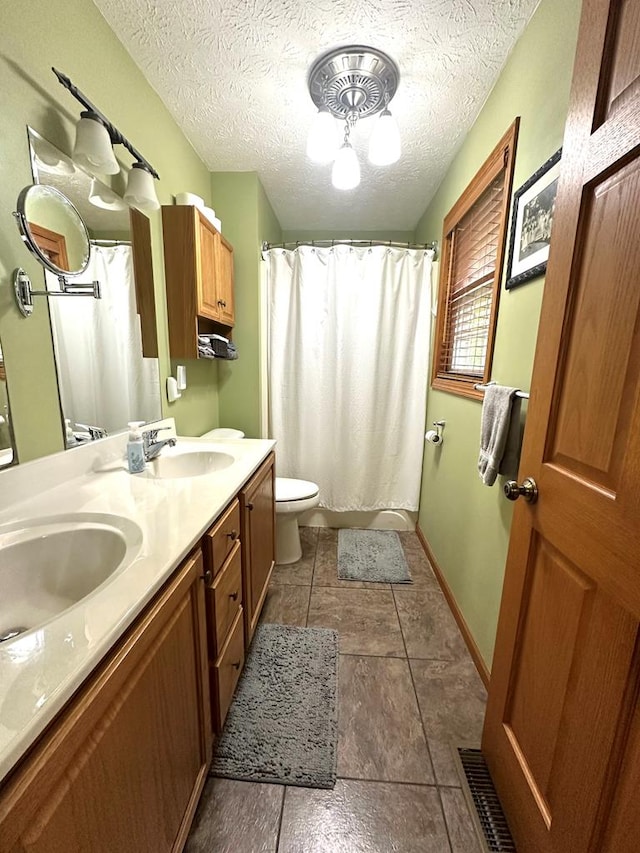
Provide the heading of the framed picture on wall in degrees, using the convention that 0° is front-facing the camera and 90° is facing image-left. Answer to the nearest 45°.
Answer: approximately 45°

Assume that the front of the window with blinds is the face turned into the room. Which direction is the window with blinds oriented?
to the viewer's left

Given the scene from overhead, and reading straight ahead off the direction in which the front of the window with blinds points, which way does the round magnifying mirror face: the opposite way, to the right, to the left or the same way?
the opposite way

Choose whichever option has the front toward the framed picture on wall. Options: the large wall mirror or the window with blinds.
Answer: the large wall mirror

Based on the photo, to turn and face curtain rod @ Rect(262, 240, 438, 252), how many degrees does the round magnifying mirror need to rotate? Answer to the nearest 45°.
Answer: approximately 45° to its left

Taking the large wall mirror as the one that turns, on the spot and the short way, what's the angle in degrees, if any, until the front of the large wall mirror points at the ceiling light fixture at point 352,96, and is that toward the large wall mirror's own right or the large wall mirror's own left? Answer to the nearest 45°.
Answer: approximately 45° to the large wall mirror's own left
